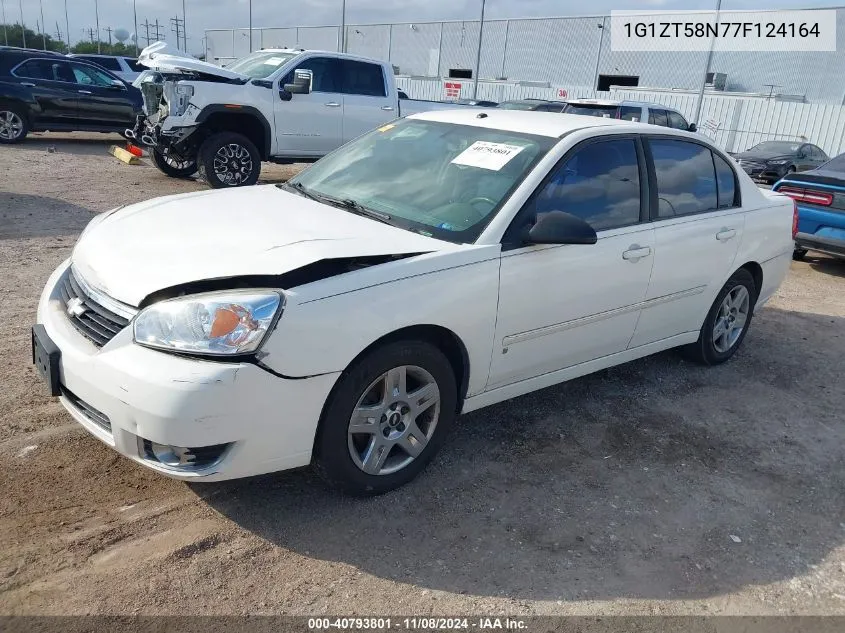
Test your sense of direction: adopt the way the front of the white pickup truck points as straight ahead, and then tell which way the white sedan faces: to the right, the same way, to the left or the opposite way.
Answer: the same way

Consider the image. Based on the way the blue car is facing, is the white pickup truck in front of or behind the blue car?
behind

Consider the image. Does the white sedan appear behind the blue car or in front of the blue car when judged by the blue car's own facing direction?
behind

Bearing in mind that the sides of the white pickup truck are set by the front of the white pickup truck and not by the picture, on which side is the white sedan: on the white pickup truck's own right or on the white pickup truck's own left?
on the white pickup truck's own left

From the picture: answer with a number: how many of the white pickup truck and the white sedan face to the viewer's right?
0

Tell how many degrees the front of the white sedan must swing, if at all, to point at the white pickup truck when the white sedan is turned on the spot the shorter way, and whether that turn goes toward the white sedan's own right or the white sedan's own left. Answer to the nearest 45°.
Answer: approximately 135° to the white sedan's own right

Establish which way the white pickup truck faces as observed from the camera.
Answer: facing the viewer and to the left of the viewer

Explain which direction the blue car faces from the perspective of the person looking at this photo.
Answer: facing away from the viewer and to the right of the viewer

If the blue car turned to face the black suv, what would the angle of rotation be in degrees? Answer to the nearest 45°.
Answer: approximately 135° to its left

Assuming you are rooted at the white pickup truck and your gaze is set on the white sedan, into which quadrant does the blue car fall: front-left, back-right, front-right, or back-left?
front-left

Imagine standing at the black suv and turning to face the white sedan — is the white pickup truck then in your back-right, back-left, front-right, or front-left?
front-left
